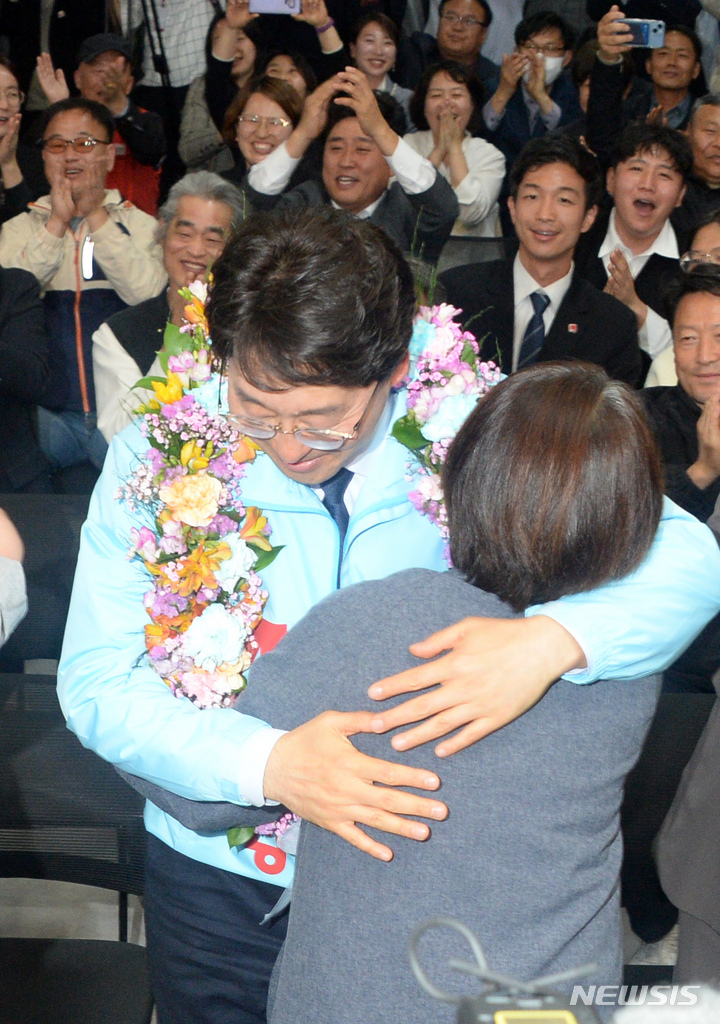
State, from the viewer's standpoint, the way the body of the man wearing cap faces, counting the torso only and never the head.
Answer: toward the camera

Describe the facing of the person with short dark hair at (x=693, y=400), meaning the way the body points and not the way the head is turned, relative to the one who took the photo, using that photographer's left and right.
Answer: facing the viewer

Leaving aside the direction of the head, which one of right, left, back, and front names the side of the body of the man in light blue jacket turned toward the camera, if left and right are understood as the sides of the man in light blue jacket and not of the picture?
front

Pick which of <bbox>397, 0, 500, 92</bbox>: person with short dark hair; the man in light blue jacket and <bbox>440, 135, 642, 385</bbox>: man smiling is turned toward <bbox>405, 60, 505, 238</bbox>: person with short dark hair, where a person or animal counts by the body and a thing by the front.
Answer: <bbox>397, 0, 500, 92</bbox>: person with short dark hair

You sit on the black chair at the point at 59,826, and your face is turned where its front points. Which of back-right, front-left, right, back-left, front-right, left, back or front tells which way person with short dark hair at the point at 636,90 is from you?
back-left

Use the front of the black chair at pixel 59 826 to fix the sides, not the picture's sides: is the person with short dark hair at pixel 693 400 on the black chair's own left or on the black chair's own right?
on the black chair's own left

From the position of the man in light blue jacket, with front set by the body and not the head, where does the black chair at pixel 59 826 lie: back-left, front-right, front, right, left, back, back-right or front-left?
back-right

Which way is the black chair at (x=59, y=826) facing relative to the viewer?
toward the camera
